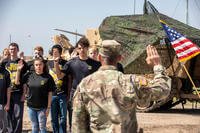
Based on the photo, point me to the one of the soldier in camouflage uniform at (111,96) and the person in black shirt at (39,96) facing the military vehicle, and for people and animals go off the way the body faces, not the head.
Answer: the soldier in camouflage uniform

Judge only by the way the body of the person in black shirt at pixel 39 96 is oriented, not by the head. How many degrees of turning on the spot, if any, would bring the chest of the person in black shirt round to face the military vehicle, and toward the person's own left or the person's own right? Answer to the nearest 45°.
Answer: approximately 135° to the person's own left

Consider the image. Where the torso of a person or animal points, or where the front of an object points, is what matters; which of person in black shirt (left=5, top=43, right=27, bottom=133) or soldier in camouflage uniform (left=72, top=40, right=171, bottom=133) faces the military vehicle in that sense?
the soldier in camouflage uniform

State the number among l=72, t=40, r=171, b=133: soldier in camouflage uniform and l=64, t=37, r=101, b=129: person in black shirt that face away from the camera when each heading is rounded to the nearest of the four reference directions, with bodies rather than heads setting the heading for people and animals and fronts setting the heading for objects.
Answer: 1

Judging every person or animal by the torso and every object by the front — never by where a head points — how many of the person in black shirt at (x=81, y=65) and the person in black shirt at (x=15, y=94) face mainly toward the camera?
2

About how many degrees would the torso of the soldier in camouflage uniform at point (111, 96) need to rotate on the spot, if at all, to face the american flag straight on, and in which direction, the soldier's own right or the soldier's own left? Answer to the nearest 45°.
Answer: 0° — they already face it

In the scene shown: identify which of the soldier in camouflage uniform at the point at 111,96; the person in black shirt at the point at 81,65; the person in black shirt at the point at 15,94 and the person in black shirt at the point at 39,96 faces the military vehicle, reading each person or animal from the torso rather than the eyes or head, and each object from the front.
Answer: the soldier in camouflage uniform

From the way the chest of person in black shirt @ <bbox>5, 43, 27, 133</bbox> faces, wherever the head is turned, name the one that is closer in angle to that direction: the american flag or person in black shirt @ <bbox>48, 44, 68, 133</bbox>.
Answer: the person in black shirt

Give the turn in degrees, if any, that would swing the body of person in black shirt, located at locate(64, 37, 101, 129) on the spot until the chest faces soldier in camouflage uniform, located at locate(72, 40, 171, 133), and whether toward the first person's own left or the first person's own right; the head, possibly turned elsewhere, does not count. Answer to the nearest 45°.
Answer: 0° — they already face them

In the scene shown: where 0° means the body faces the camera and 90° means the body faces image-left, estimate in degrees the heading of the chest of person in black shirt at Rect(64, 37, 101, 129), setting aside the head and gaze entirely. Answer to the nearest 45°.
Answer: approximately 0°

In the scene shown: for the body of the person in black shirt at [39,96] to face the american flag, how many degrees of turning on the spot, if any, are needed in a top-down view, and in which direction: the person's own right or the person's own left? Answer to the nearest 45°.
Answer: approximately 135° to the person's own left

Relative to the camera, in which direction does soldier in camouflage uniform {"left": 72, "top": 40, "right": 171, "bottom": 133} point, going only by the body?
away from the camera
